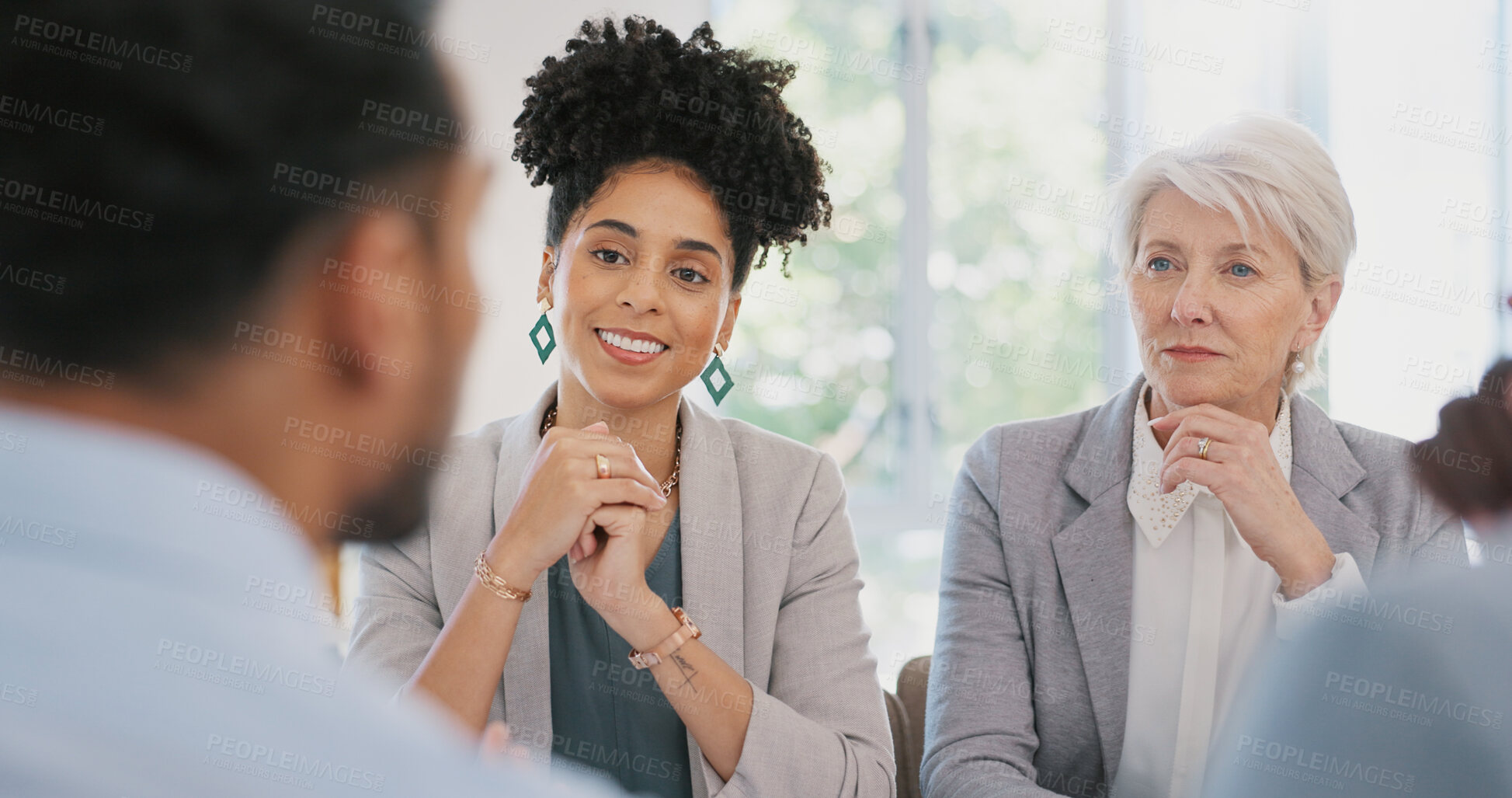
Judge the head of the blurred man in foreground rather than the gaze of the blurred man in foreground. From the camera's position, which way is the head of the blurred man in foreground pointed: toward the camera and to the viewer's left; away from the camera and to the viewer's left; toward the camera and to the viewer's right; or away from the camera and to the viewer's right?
away from the camera and to the viewer's right

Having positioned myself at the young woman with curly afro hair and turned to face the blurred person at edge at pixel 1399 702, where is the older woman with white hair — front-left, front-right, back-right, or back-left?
front-left

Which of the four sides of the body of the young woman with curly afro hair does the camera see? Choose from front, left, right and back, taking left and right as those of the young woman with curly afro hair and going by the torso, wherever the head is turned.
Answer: front

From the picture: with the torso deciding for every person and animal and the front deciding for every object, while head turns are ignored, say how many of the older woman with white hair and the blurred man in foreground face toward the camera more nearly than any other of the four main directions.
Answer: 1

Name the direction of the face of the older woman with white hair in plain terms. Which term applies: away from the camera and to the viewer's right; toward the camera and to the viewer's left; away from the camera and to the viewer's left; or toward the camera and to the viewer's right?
toward the camera and to the viewer's left

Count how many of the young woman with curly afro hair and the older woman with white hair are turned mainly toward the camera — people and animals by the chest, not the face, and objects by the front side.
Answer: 2

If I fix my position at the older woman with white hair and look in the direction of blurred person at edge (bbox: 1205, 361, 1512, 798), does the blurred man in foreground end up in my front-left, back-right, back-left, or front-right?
front-right

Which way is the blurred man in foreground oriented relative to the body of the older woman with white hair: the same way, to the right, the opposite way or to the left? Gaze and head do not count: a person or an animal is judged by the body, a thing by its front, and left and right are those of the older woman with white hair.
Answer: the opposite way

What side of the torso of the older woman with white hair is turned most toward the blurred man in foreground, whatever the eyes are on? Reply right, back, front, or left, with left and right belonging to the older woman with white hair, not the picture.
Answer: front

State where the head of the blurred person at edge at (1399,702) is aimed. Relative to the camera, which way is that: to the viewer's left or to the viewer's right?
to the viewer's left

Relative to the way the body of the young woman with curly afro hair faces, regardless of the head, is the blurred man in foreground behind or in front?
in front

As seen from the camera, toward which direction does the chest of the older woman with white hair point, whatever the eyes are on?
toward the camera

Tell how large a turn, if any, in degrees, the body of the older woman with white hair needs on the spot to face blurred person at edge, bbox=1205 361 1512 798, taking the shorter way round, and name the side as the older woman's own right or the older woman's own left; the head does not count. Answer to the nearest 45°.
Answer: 0° — they already face them

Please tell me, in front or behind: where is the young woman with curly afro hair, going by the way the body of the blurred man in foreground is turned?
in front
